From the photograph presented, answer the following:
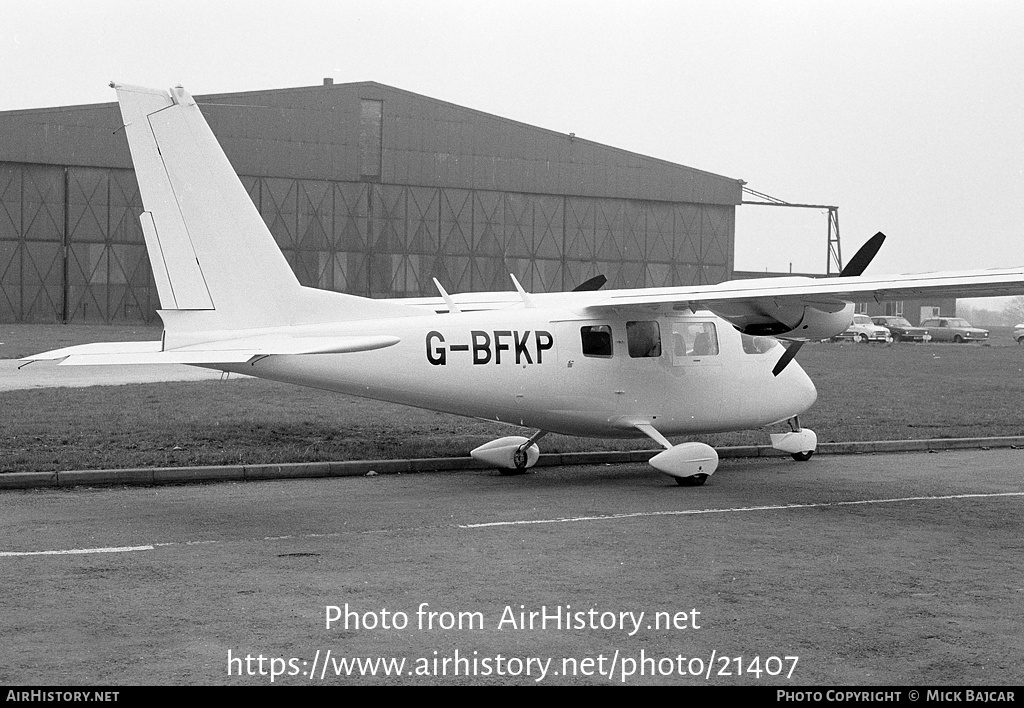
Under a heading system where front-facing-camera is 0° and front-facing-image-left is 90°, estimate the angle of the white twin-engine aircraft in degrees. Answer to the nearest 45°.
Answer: approximately 225°
